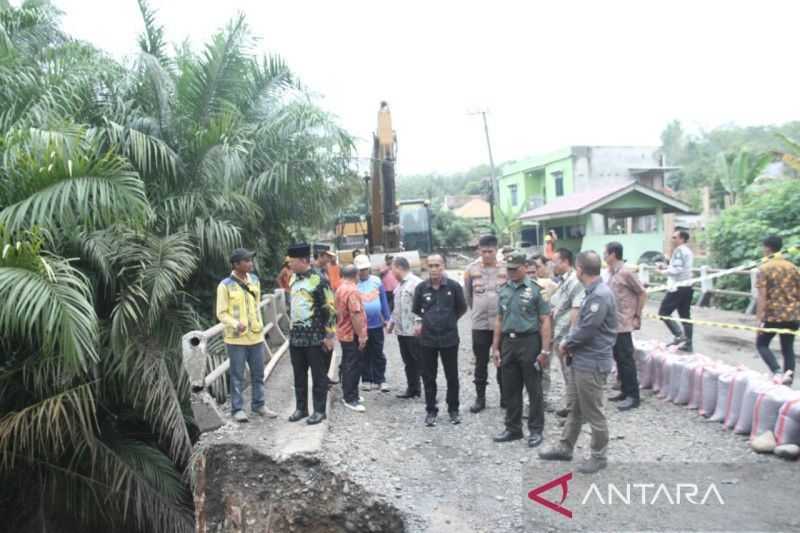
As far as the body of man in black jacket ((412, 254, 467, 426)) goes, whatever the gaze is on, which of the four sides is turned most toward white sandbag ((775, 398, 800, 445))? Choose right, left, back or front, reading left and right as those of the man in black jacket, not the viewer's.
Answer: left

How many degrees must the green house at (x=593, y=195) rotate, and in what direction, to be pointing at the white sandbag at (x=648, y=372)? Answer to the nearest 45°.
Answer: approximately 45° to its left

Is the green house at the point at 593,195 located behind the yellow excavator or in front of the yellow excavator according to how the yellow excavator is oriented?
behind

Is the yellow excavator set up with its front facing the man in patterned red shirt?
yes

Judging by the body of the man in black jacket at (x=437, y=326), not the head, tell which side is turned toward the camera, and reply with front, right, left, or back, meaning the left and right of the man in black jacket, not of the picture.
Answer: front

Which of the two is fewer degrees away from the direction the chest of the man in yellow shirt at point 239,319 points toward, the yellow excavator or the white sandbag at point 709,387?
the white sandbag

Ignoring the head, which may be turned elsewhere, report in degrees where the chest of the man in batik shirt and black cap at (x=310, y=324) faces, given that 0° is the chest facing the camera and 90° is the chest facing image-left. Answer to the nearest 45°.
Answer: approximately 45°

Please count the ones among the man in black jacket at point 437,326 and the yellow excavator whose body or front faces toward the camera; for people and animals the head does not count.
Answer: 2

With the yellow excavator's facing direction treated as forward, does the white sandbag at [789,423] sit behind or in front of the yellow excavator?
in front

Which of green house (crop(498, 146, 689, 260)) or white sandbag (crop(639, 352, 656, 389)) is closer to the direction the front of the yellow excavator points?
the white sandbag

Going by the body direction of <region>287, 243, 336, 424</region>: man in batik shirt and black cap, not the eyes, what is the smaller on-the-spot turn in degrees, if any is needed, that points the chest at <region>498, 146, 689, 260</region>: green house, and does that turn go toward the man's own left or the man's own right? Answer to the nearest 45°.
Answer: approximately 180°

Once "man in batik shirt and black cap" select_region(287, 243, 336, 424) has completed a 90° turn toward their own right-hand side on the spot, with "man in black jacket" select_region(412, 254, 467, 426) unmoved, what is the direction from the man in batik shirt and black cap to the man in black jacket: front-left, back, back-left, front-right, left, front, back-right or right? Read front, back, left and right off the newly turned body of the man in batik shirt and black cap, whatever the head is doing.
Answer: back-right

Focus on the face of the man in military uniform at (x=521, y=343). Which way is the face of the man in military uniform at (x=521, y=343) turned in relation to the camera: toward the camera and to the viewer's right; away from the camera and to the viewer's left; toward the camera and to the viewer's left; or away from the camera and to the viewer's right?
toward the camera and to the viewer's left

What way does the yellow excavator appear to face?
toward the camera

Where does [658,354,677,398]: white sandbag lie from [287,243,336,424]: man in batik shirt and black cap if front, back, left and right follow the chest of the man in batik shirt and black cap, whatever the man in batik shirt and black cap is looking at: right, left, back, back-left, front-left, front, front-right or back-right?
back-left

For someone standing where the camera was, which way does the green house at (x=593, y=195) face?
facing the viewer and to the left of the viewer

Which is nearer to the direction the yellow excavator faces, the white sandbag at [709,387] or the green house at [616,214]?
the white sandbag
